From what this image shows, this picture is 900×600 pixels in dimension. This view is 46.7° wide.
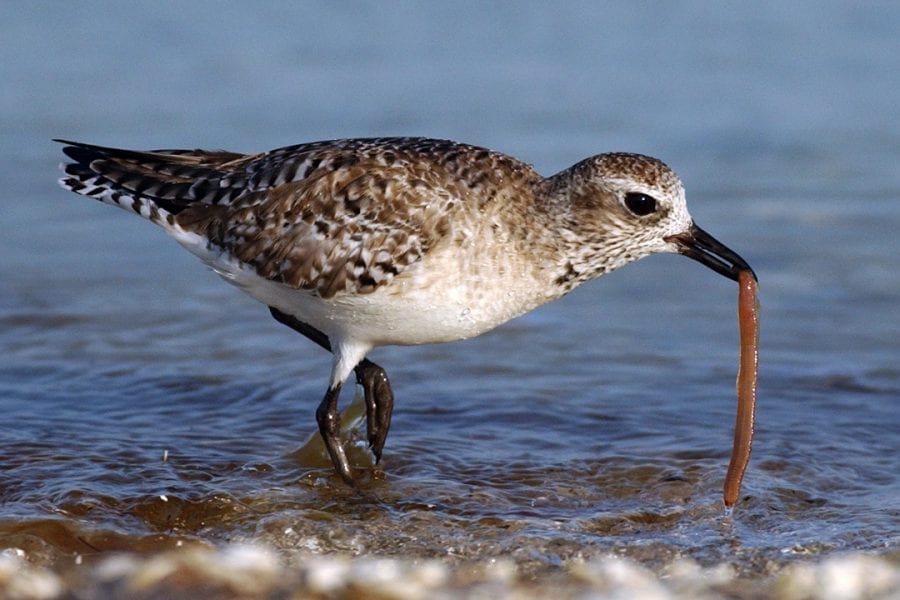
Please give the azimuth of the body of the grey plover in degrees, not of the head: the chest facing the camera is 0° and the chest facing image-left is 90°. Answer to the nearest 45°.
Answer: approximately 270°
